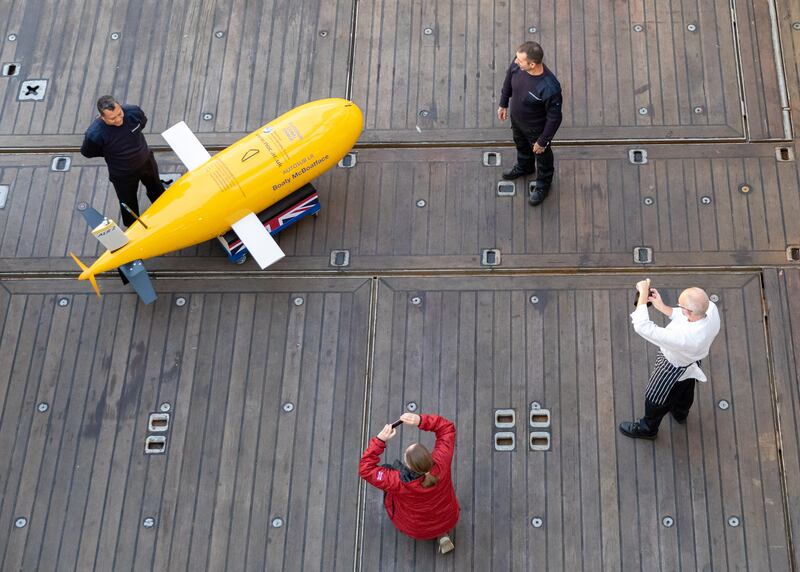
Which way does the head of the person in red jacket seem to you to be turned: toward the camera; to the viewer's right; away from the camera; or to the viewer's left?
away from the camera

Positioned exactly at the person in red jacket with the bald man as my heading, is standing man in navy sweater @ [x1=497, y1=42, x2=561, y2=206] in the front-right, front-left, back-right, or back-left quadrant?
front-left

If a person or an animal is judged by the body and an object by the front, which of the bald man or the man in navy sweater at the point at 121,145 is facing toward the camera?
the man in navy sweater

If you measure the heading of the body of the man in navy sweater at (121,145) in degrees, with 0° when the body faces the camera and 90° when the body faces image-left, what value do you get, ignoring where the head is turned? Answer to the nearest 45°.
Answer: approximately 0°

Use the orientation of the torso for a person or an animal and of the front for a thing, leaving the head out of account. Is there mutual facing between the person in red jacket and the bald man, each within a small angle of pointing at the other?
no

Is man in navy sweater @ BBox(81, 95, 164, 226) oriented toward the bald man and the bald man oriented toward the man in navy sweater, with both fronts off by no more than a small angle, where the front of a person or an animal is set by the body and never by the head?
no

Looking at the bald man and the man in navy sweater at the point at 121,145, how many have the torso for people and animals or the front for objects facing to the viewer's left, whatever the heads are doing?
1

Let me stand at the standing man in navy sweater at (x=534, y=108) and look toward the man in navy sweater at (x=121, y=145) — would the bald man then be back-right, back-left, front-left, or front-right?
back-left

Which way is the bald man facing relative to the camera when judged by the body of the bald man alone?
to the viewer's left

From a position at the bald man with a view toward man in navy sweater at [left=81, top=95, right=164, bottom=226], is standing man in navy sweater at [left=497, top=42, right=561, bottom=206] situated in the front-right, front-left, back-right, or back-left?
front-right

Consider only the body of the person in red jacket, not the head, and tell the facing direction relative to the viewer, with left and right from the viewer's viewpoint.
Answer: facing away from the viewer and to the left of the viewer

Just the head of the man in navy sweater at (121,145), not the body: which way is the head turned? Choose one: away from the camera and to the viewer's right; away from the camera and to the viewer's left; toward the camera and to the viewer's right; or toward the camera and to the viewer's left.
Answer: toward the camera and to the viewer's right

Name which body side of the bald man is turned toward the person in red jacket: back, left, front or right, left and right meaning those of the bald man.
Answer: front

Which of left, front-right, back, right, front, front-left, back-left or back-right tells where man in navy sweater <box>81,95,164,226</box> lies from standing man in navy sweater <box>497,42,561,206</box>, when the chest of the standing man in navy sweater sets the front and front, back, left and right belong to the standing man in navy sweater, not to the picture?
front-right

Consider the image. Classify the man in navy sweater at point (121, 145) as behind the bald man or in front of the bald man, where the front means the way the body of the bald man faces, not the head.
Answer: in front
